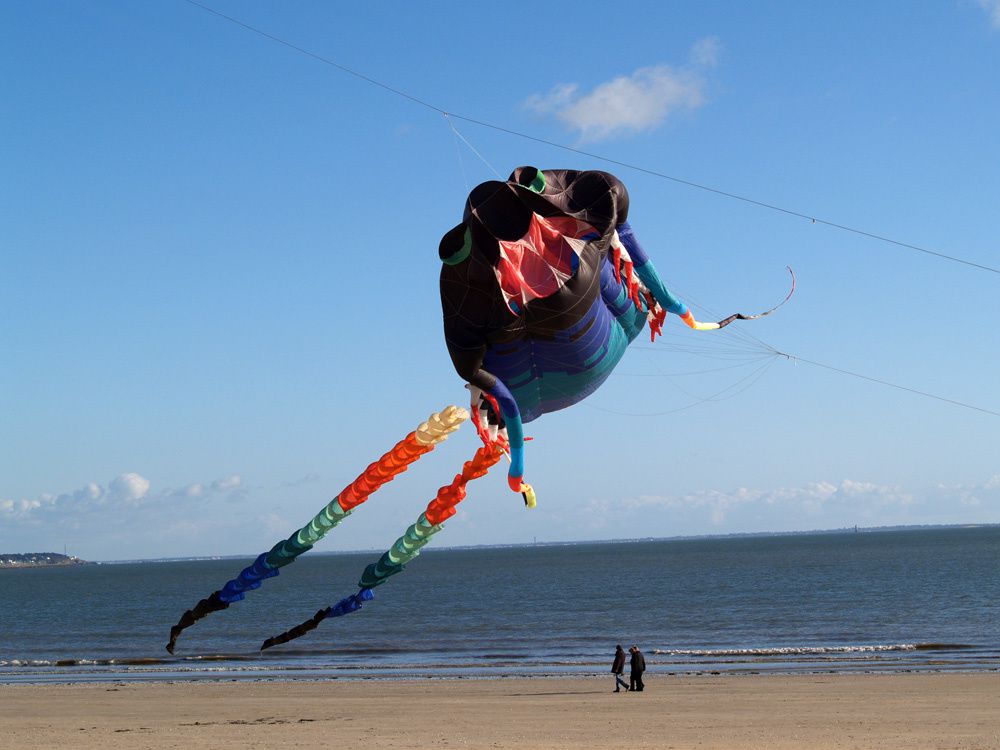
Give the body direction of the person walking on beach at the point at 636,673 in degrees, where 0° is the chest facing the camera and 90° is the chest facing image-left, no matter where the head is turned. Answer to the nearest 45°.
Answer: approximately 90°

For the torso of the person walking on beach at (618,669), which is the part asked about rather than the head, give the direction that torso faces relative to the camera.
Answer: to the viewer's left
